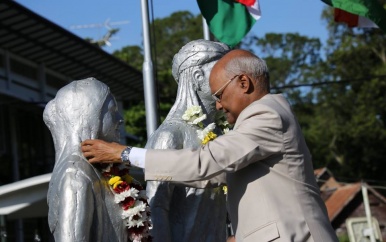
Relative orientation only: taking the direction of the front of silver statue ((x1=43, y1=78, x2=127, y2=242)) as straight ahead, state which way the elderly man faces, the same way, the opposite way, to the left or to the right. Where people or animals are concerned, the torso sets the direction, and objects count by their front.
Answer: the opposite way

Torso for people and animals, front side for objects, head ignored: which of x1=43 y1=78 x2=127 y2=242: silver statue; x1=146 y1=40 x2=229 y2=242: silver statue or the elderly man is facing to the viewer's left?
the elderly man

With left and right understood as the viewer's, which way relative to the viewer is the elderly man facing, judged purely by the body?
facing to the left of the viewer

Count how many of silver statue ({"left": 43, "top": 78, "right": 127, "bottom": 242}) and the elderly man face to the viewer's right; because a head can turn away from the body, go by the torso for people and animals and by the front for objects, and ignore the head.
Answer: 1

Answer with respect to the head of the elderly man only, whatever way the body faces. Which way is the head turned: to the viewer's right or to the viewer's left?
to the viewer's left

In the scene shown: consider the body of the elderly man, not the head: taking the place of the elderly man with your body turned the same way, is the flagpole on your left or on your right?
on your right

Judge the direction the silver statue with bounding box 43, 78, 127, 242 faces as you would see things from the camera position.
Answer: facing to the right of the viewer
